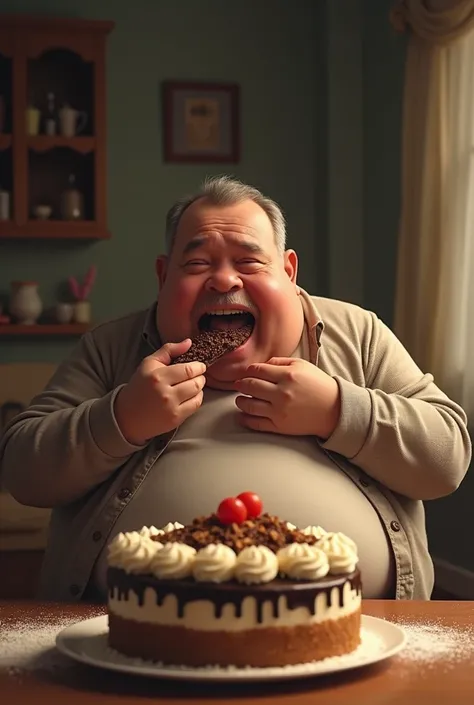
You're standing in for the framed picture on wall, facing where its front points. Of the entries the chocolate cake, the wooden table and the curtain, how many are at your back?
0

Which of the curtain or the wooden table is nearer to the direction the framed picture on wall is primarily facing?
the wooden table

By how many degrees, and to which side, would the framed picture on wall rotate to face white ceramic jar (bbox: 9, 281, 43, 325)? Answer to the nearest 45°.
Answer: approximately 45° to its right

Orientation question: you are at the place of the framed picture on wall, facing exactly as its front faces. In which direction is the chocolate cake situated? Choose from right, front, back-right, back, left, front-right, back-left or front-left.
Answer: front

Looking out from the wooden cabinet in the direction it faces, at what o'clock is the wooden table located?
The wooden table is roughly at 12 o'clock from the wooden cabinet.

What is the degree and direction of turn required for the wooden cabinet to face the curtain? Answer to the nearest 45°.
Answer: approximately 45° to its left

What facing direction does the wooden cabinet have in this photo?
toward the camera

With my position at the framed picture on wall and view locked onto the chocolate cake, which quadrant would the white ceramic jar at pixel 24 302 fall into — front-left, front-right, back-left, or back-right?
front-right

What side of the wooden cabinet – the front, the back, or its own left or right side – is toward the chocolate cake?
front

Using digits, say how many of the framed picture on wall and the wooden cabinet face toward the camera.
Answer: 2

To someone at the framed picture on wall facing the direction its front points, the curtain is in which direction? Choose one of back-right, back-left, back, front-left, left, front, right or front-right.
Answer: front-left

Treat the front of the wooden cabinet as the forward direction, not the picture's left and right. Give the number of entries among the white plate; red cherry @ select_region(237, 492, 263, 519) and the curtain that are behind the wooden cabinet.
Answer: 0

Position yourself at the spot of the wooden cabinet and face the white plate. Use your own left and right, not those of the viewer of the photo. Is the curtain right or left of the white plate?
left

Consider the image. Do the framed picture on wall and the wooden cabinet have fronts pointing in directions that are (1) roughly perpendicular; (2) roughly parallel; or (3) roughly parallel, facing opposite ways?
roughly parallel

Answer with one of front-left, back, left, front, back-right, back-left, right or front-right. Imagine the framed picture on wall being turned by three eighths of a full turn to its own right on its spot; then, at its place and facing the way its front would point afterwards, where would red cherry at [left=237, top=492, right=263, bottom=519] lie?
back-left

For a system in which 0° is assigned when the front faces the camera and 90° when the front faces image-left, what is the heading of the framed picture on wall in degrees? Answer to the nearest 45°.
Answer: approximately 0°

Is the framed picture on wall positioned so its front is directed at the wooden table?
yes

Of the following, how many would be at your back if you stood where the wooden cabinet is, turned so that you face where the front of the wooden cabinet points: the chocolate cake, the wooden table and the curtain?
0
